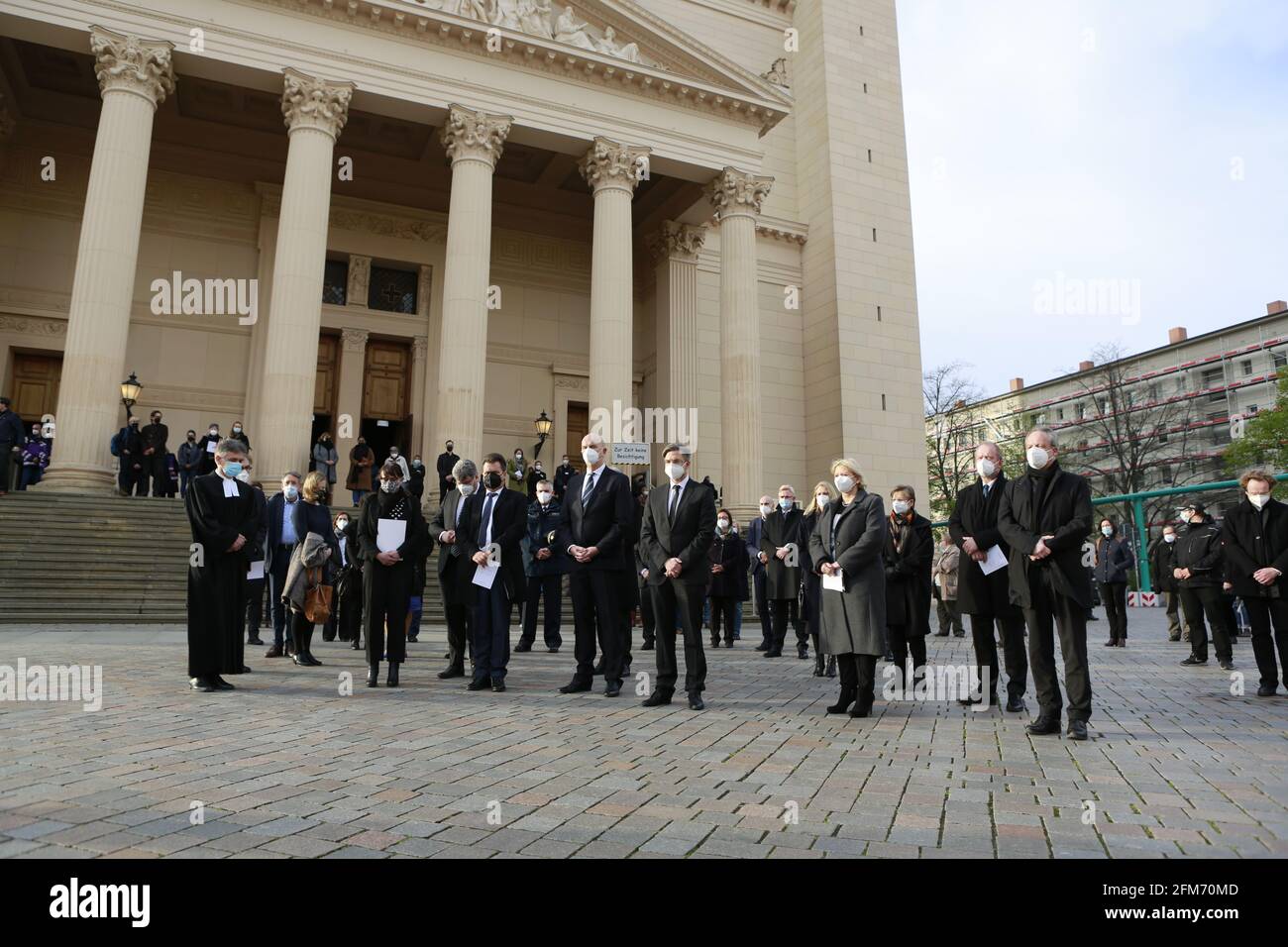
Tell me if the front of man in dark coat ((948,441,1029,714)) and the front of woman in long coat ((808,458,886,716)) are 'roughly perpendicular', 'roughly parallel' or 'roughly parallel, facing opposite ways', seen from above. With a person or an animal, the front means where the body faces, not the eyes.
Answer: roughly parallel

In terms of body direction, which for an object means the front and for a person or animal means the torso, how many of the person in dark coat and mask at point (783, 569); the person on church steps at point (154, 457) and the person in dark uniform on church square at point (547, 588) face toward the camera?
3

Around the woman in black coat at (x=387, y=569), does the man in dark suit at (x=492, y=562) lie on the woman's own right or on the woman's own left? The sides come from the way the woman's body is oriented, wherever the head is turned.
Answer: on the woman's own left

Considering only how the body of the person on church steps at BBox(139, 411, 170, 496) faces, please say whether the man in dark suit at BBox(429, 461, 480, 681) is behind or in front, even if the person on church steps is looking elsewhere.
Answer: in front

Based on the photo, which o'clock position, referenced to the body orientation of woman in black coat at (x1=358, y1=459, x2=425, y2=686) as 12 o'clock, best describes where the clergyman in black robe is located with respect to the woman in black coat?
The clergyman in black robe is roughly at 3 o'clock from the woman in black coat.

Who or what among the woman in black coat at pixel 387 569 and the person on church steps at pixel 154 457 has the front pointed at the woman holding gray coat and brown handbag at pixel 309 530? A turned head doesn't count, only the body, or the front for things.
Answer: the person on church steps

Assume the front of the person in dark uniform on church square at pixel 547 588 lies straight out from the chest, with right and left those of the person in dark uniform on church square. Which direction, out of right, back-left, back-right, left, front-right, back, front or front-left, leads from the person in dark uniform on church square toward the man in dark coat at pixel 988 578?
front-left

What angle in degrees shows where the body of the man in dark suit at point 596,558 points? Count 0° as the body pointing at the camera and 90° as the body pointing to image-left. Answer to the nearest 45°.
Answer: approximately 45°

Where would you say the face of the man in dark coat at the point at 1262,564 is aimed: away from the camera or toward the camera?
toward the camera

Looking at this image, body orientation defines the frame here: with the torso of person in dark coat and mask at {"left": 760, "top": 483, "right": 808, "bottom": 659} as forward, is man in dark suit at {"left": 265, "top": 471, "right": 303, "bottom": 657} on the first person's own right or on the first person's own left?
on the first person's own right

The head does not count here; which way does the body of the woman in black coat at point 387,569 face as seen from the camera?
toward the camera

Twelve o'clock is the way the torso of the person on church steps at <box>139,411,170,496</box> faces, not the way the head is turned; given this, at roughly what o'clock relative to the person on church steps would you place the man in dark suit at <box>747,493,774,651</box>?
The man in dark suit is roughly at 11 o'clock from the person on church steps.

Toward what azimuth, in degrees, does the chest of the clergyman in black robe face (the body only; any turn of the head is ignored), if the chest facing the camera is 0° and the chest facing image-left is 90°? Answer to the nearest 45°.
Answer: approximately 315°

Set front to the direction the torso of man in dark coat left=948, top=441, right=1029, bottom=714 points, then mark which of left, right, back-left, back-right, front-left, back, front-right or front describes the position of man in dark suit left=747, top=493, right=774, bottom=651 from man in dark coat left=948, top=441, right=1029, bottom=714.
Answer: right

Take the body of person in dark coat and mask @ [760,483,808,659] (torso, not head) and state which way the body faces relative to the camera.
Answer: toward the camera

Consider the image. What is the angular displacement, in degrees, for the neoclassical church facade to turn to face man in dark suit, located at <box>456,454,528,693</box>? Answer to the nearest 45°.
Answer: approximately 45° to its right
